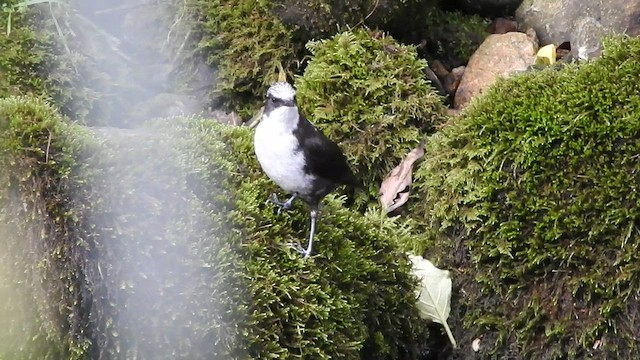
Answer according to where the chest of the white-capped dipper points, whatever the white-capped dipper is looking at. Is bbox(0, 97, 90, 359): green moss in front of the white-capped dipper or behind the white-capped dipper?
in front

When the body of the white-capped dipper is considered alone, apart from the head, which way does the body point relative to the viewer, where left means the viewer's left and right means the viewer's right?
facing the viewer and to the left of the viewer

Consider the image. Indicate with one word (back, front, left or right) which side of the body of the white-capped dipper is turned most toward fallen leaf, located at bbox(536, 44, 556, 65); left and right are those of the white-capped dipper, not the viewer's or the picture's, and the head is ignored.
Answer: back

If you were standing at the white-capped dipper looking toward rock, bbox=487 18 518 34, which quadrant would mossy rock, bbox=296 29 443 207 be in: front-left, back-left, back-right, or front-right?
front-left

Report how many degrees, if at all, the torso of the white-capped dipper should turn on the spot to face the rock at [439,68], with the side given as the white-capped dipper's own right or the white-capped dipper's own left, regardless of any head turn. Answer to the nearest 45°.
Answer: approximately 180°

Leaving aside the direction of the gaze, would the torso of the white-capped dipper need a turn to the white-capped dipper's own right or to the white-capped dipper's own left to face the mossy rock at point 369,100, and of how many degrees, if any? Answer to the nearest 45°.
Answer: approximately 135° to the white-capped dipper's own right

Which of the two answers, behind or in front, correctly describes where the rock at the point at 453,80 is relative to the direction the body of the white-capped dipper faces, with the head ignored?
behind

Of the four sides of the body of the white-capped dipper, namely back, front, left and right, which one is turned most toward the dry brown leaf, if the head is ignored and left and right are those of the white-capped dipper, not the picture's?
back

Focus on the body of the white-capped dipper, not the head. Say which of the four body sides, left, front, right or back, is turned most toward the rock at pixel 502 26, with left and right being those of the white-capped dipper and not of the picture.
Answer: back

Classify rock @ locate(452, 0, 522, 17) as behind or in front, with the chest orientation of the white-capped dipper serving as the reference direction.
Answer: behind

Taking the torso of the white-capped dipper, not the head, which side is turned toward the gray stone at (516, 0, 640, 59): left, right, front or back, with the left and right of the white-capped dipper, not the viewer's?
back

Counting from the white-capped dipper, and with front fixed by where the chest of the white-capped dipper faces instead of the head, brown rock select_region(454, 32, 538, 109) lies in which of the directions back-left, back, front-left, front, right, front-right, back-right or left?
back

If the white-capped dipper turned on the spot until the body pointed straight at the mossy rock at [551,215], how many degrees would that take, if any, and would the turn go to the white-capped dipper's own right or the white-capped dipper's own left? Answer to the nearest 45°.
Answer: approximately 135° to the white-capped dipper's own left

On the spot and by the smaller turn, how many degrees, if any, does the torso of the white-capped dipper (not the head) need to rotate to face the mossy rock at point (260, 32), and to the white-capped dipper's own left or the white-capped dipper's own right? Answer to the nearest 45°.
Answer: approximately 135° to the white-capped dipper's own right
